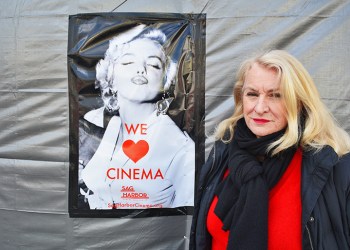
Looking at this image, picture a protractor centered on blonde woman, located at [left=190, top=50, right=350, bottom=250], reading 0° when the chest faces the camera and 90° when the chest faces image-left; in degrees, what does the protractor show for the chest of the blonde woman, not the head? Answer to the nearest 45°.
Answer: approximately 45°

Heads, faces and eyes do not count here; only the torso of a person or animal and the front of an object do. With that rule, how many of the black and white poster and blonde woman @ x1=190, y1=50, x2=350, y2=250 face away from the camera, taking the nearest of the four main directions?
0

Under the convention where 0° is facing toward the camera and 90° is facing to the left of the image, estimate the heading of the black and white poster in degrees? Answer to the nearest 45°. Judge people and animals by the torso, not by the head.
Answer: approximately 0°

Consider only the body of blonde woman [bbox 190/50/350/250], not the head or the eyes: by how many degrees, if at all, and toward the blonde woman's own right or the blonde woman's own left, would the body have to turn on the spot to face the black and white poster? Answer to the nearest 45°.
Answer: approximately 90° to the blonde woman's own right

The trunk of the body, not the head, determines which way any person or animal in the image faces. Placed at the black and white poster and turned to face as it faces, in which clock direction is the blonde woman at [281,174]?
The blonde woman is roughly at 11 o'clock from the black and white poster.
